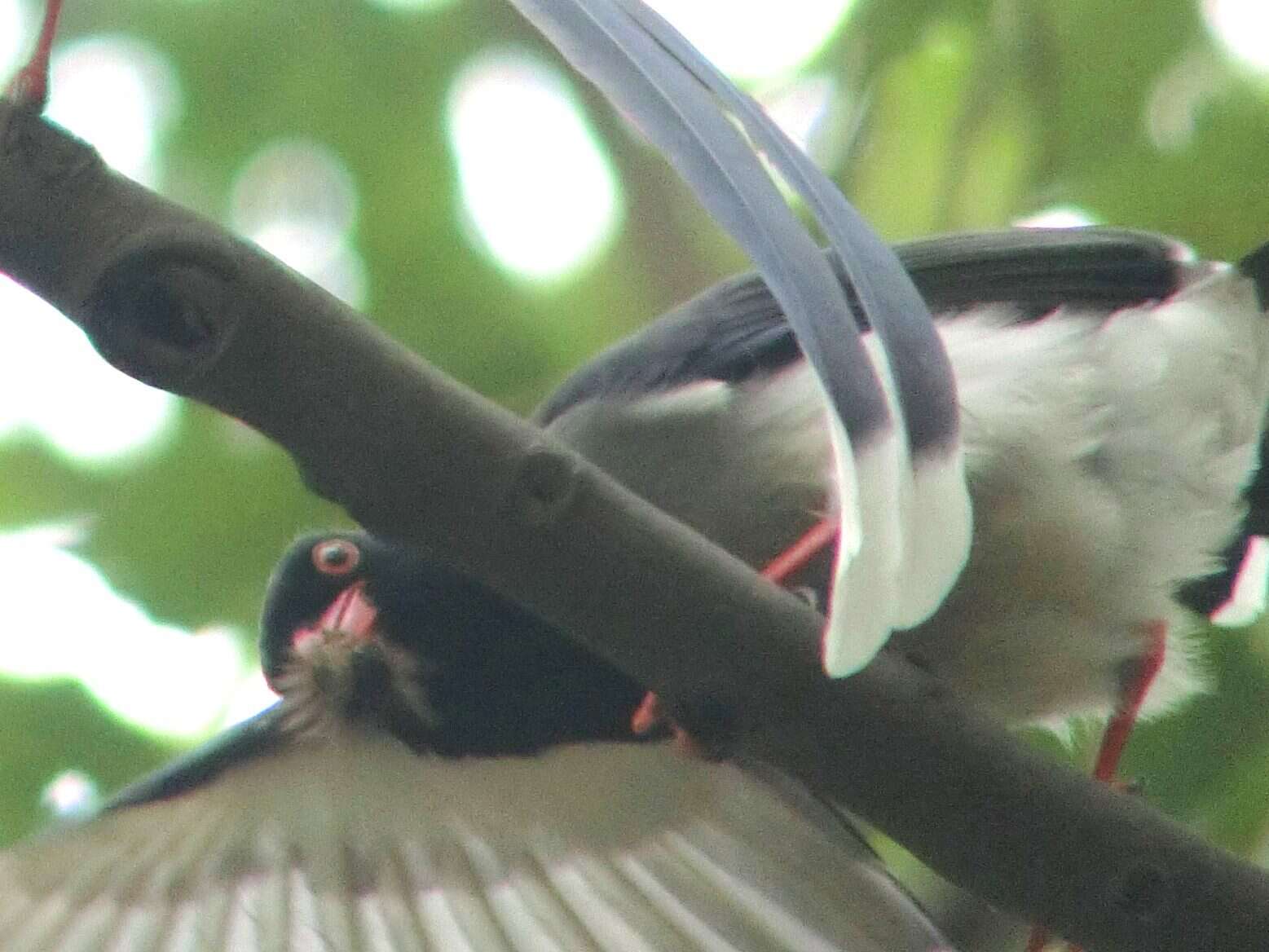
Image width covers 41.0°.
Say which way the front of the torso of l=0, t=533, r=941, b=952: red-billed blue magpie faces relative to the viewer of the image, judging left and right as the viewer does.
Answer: facing the viewer and to the left of the viewer
